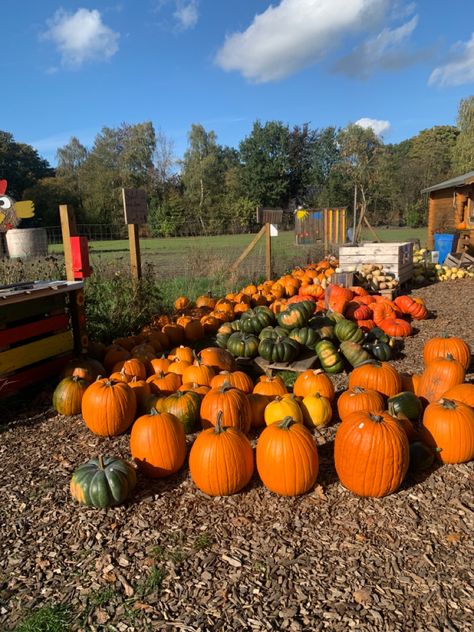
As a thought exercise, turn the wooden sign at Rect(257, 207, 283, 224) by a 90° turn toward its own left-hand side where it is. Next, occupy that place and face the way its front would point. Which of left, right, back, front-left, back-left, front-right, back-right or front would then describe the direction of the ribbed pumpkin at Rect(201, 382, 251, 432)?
right

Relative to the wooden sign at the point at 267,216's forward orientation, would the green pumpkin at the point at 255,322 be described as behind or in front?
in front

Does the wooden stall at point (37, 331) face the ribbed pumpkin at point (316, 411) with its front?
yes

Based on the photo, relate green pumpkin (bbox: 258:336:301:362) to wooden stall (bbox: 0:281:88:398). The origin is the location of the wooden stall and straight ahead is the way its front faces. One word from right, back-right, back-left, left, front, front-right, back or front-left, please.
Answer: front-left

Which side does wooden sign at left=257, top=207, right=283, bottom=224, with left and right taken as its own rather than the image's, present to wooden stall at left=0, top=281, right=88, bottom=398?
front

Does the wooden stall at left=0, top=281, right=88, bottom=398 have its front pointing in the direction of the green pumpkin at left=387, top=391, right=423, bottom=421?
yes

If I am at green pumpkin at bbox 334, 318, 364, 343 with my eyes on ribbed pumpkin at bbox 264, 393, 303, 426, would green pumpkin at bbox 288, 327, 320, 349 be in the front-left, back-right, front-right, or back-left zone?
front-right

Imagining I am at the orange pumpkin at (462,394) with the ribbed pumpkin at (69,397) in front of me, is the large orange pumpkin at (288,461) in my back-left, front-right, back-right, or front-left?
front-left

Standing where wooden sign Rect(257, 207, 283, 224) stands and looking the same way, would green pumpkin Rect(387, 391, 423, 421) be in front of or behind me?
in front

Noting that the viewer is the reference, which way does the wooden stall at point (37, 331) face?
facing the viewer and to the right of the viewer

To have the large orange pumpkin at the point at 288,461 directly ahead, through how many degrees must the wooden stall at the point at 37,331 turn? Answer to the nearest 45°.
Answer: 0° — it already faces it

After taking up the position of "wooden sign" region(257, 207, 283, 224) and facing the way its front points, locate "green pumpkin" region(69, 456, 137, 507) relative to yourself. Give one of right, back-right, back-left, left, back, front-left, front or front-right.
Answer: front

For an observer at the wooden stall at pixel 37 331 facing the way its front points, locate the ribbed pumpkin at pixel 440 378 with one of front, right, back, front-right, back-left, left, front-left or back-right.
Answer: front

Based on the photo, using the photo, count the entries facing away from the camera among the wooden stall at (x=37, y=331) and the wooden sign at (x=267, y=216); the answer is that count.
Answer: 0

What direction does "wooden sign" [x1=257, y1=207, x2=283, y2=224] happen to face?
toward the camera

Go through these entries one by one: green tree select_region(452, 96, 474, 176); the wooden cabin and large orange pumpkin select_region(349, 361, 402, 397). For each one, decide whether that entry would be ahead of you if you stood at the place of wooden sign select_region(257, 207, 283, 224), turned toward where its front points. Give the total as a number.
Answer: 1
